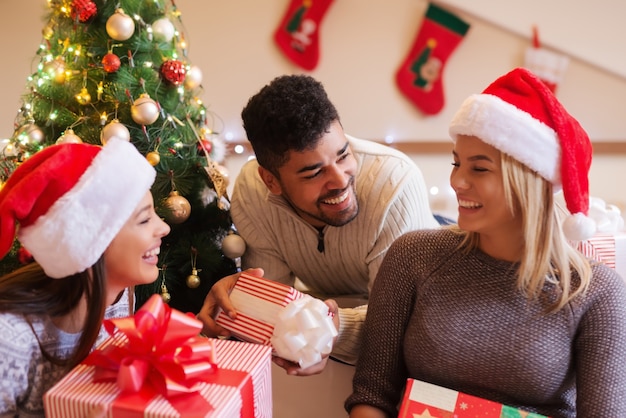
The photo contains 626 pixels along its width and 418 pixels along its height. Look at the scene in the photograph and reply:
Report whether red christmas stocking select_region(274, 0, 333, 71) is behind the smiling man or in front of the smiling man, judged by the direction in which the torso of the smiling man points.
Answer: behind

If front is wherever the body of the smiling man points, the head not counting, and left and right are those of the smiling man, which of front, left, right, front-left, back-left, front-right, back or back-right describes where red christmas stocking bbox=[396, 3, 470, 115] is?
back

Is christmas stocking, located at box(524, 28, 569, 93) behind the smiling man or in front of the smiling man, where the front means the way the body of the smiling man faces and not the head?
behind

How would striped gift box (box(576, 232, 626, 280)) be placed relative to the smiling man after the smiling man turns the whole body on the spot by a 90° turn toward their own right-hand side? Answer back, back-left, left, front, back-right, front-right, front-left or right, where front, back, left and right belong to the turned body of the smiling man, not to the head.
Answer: back

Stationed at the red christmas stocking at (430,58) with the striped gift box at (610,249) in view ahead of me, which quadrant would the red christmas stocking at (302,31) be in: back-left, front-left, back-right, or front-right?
back-right

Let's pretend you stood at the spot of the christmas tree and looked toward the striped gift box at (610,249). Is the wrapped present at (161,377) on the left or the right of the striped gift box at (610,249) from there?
right

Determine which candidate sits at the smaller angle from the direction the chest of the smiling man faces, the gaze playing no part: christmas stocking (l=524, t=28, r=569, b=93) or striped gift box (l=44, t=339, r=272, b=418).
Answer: the striped gift box

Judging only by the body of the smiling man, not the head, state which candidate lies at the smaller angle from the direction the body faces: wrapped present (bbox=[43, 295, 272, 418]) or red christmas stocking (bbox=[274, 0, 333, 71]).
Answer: the wrapped present

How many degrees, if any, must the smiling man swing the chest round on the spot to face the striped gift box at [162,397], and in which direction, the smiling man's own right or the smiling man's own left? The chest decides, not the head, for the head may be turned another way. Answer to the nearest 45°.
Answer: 0° — they already face it

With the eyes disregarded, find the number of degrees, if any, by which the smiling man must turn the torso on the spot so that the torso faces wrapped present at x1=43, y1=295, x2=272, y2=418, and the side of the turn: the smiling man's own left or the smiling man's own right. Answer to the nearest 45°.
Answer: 0° — they already face it

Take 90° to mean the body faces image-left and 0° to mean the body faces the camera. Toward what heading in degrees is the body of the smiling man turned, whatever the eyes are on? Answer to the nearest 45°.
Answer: approximately 0°
